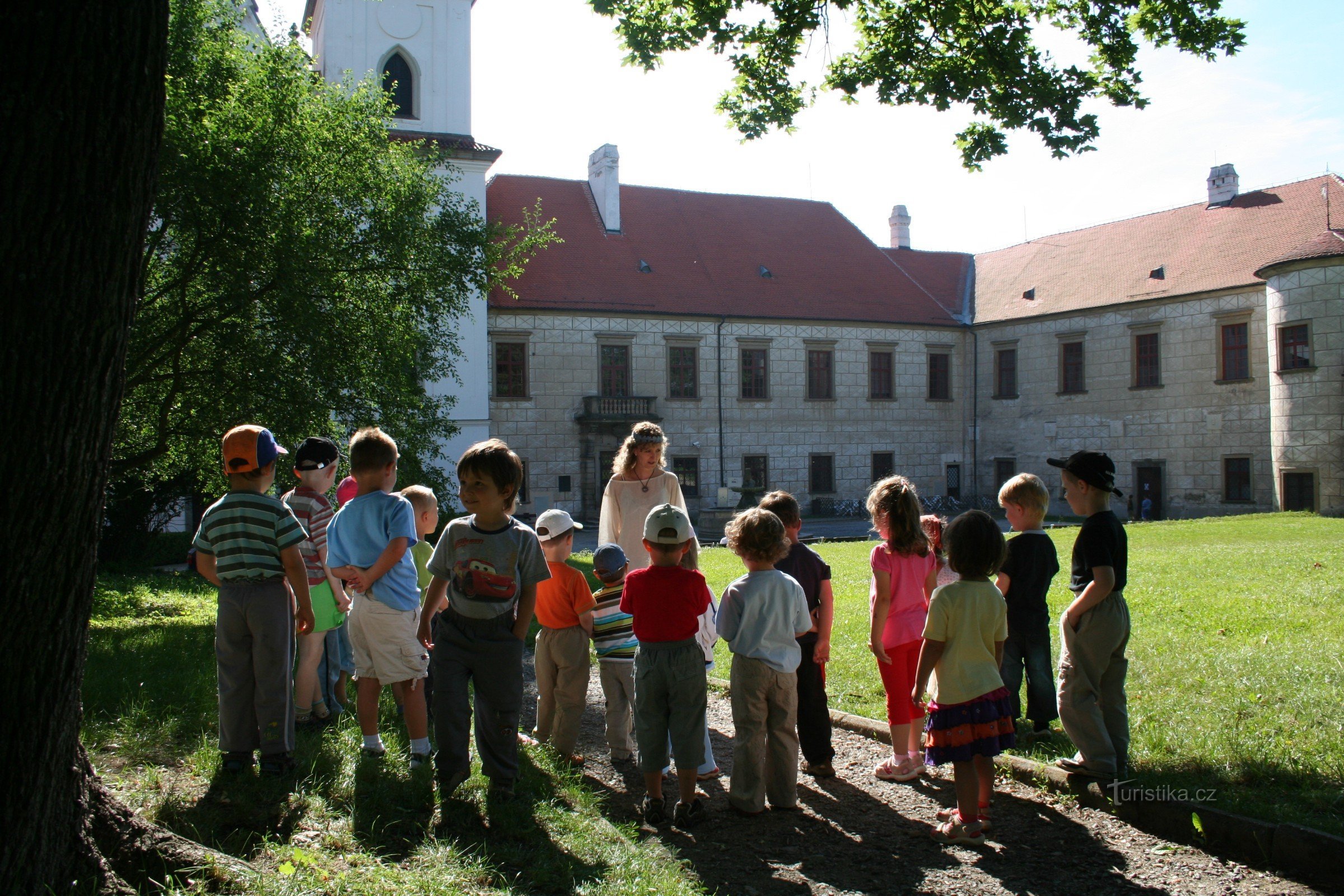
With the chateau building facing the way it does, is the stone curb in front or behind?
in front

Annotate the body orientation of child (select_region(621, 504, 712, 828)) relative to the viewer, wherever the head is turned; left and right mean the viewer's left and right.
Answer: facing away from the viewer

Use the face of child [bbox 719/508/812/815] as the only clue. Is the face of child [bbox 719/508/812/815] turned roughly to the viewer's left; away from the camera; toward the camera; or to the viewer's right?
away from the camera

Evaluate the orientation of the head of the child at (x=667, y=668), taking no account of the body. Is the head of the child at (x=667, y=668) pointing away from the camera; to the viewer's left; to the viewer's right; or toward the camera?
away from the camera

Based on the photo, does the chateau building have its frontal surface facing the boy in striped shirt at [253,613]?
yes

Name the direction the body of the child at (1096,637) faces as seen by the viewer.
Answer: to the viewer's left

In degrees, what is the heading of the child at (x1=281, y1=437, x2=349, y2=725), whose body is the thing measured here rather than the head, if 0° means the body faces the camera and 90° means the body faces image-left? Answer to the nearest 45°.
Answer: approximately 225°

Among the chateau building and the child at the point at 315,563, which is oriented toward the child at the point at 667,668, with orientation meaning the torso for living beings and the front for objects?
the chateau building

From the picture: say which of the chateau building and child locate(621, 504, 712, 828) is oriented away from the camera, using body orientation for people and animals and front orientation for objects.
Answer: the child

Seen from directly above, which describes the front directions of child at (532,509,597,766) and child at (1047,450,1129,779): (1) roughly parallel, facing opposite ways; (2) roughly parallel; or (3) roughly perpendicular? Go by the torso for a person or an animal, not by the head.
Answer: roughly perpendicular

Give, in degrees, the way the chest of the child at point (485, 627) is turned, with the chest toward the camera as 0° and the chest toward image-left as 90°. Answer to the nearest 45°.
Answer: approximately 0°

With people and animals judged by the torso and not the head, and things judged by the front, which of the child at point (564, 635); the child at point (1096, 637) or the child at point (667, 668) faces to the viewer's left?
the child at point (1096, 637)

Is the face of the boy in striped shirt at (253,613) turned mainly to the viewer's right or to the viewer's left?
to the viewer's right

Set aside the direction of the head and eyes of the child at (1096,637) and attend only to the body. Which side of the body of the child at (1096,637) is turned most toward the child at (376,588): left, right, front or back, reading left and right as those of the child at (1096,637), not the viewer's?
front

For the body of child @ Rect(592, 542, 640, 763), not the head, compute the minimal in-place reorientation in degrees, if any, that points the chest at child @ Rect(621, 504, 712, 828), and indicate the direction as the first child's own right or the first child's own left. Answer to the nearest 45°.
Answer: approximately 180°

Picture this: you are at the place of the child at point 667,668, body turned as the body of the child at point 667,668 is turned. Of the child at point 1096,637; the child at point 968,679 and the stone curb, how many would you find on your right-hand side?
3

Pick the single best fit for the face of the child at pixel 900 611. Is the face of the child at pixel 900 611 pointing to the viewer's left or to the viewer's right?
to the viewer's left

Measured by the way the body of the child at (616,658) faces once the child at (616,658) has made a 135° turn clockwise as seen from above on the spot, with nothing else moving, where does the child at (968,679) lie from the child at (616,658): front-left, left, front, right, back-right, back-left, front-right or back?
front
